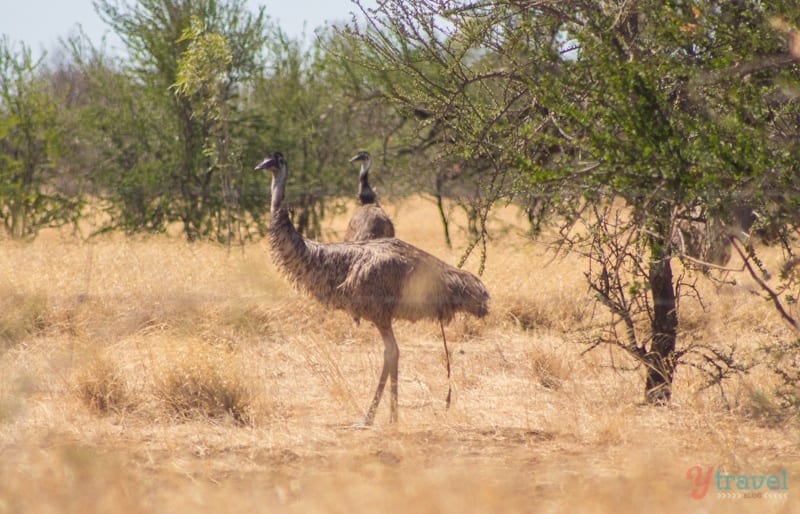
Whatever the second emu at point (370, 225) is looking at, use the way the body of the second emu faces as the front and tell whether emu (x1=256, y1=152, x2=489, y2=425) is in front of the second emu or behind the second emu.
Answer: behind

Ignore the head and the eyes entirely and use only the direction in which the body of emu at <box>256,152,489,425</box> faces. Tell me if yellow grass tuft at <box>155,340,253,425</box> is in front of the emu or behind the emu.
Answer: in front

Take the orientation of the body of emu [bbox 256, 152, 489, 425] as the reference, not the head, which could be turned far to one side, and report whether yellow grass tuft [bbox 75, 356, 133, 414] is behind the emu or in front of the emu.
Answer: in front

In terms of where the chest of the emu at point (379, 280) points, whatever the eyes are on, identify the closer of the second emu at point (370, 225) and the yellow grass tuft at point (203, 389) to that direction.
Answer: the yellow grass tuft

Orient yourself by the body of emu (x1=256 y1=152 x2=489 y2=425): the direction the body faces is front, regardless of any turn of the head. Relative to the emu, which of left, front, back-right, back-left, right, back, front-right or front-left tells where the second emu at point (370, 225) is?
right

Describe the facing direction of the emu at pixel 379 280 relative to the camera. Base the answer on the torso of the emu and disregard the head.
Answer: to the viewer's left

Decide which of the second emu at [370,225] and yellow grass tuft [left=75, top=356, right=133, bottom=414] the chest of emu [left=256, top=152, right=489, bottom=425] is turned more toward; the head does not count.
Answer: the yellow grass tuft
